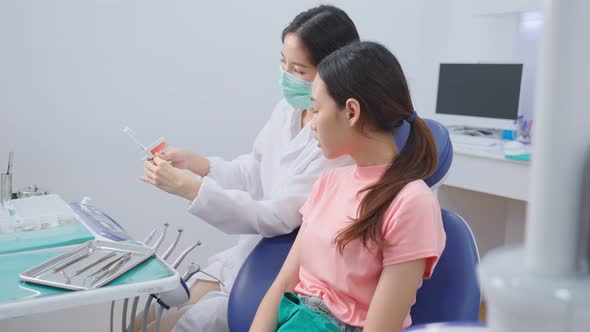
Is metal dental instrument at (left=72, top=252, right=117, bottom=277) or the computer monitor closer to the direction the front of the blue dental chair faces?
the metal dental instrument

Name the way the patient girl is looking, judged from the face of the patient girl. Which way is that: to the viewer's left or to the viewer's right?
to the viewer's left

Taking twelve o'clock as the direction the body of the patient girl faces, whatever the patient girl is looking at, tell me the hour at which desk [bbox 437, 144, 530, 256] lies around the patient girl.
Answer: The desk is roughly at 5 o'clock from the patient girl.

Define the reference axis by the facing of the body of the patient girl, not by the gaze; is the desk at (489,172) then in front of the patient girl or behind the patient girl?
behind

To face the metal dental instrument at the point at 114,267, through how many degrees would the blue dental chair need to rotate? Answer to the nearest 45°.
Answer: approximately 45° to its right

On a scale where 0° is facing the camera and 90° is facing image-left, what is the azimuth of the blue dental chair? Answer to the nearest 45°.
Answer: approximately 45°

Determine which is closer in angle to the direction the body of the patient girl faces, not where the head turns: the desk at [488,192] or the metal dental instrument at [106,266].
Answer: the metal dental instrument

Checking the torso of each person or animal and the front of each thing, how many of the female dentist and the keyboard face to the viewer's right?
0

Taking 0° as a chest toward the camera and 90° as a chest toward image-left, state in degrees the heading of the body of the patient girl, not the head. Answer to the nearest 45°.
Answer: approximately 45°

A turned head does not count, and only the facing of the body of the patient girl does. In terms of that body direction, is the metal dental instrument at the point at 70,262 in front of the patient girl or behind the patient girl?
in front

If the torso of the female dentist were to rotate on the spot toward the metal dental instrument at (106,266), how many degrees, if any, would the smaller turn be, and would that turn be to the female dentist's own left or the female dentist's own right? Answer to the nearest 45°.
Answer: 0° — they already face it

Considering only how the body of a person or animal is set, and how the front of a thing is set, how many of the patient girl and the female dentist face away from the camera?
0

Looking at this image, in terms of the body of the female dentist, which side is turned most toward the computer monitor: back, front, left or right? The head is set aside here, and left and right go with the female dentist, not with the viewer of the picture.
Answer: back
